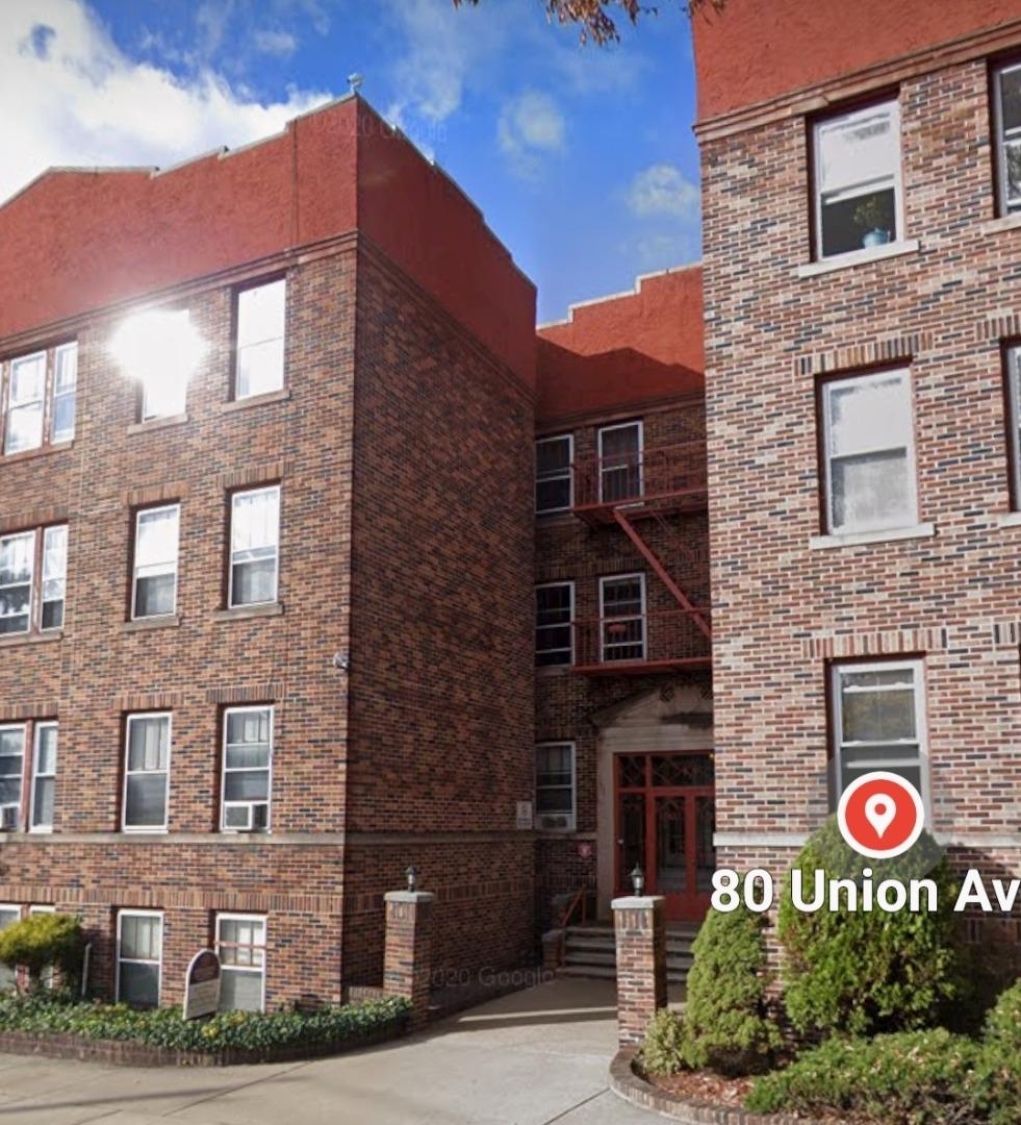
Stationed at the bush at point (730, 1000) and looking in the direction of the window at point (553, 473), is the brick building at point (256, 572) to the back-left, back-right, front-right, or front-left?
front-left

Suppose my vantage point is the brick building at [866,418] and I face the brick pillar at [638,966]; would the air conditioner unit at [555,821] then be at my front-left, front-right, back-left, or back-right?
front-right

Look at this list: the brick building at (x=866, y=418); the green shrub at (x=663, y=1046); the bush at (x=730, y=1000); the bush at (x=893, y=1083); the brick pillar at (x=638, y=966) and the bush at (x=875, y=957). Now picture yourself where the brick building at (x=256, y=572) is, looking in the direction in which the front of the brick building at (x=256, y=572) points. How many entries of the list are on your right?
0

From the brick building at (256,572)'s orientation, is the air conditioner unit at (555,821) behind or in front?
behind

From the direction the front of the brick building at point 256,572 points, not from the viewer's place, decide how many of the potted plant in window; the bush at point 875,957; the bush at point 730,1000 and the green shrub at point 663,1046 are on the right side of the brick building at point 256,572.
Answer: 0

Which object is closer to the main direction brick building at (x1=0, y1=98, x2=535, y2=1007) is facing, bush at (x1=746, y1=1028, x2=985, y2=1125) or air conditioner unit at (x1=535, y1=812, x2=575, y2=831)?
the bush

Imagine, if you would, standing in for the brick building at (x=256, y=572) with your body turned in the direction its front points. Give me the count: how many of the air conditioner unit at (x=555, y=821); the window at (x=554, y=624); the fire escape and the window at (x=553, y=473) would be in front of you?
0

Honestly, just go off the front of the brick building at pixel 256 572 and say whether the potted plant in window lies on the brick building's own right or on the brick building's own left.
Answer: on the brick building's own left

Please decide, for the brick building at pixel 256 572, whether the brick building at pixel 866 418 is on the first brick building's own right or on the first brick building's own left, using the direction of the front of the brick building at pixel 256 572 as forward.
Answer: on the first brick building's own left

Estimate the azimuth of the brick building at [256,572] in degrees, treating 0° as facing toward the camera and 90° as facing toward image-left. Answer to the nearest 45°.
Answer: approximately 45°

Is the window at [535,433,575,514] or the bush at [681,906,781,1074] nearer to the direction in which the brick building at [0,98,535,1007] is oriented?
the bush

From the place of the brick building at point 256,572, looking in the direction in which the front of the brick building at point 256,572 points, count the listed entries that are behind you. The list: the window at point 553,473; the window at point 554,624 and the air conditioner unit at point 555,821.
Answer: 3

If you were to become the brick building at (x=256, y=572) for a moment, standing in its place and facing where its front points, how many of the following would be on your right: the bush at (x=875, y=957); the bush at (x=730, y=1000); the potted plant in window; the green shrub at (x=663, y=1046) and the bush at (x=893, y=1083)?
0

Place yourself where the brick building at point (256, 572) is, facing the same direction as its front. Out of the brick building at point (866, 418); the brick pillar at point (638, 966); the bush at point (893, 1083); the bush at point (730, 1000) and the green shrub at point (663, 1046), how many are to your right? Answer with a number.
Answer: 0

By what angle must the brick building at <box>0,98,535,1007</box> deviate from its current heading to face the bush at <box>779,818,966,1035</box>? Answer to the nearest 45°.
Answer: approximately 90° to its left

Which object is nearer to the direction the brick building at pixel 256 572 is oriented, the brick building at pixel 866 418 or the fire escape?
the brick building

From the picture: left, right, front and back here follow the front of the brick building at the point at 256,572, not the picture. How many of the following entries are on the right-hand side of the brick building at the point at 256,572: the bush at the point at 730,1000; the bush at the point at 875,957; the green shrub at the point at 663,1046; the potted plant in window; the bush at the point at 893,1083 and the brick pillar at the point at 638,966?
0

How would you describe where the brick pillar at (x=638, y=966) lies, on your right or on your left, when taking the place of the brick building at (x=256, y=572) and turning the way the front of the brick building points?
on your left

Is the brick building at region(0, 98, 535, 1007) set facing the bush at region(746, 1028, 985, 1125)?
no
